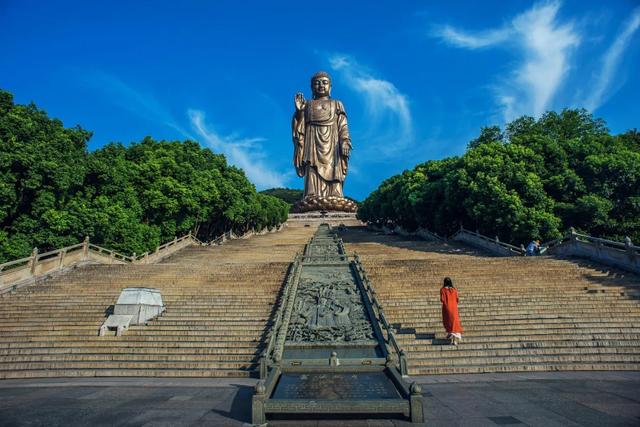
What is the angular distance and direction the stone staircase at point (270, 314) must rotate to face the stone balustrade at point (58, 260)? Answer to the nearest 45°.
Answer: approximately 135° to its right

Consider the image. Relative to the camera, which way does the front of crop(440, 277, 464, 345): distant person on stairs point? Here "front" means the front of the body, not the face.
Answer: away from the camera

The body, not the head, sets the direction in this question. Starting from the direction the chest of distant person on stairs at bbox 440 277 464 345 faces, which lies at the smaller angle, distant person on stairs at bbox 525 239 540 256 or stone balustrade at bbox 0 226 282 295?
the distant person on stairs

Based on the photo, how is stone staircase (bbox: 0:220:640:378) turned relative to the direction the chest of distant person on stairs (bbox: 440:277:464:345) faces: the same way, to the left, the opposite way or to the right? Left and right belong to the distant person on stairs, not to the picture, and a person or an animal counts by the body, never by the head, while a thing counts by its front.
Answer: the opposite way

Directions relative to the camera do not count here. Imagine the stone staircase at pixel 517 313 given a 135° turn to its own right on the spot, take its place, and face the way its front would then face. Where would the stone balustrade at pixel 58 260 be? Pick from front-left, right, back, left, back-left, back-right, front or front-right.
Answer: front-left

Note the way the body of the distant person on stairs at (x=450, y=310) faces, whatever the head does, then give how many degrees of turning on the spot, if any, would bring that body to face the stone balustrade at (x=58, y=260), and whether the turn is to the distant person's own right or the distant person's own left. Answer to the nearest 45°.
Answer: approximately 90° to the distant person's own left

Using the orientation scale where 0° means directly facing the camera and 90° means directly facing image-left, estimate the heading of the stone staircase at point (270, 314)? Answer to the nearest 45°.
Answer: approximately 0°

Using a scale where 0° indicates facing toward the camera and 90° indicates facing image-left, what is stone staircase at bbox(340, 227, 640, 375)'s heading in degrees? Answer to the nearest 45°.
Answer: approximately 0°
